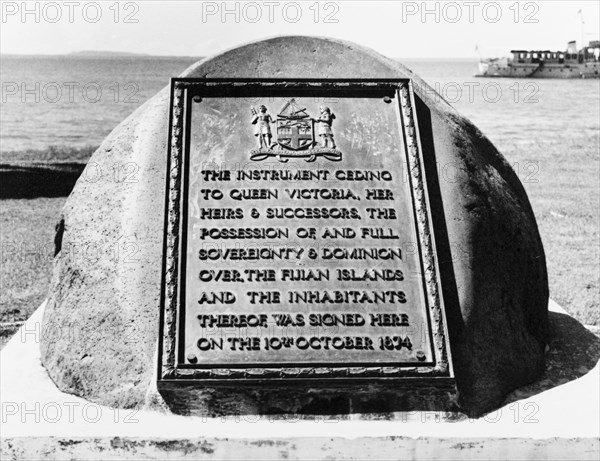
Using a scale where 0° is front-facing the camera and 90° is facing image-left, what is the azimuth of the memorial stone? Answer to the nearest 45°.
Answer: approximately 0°
